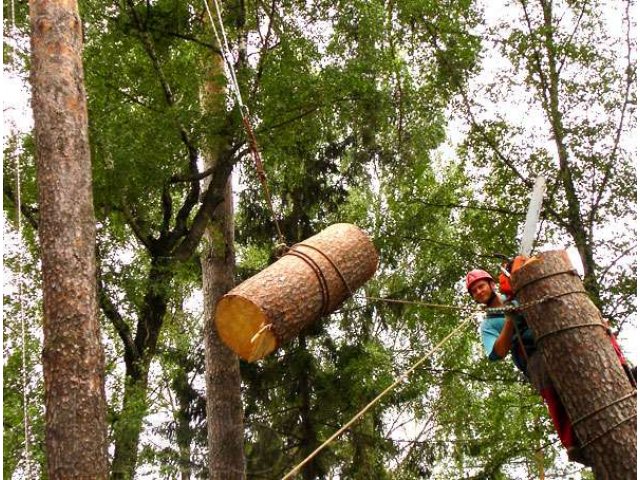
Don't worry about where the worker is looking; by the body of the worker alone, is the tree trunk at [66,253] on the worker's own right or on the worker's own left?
on the worker's own right

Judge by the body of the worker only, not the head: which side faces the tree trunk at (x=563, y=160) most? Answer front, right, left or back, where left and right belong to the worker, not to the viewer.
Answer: back

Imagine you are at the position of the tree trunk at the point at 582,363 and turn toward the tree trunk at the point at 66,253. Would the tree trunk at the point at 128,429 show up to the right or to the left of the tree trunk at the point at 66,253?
right

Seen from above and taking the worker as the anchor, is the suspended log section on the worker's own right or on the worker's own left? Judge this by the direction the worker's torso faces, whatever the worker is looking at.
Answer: on the worker's own right
